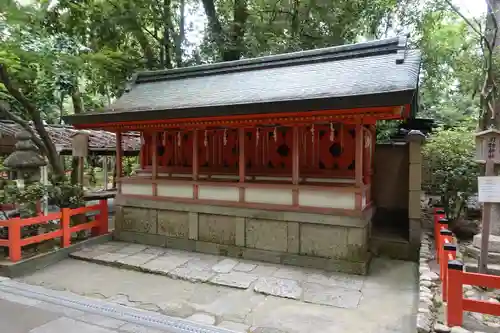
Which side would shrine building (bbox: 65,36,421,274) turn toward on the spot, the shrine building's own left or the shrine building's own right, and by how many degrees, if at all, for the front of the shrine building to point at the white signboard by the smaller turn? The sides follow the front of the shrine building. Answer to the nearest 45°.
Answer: approximately 90° to the shrine building's own left

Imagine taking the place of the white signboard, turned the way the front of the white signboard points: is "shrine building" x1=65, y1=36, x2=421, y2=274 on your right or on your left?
on your right

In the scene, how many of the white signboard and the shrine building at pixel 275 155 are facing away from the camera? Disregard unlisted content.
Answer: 0

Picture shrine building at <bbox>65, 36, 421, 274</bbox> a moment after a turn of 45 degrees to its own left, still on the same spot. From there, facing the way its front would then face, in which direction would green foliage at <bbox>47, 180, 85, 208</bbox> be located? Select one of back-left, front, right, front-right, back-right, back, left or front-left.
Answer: right

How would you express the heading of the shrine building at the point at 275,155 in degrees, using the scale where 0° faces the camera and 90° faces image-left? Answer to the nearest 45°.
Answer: approximately 45°

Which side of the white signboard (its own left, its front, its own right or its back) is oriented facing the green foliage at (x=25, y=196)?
right

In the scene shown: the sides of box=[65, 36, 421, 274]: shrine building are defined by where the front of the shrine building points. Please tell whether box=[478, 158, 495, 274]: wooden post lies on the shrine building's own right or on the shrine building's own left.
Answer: on the shrine building's own left

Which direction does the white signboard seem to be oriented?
toward the camera
